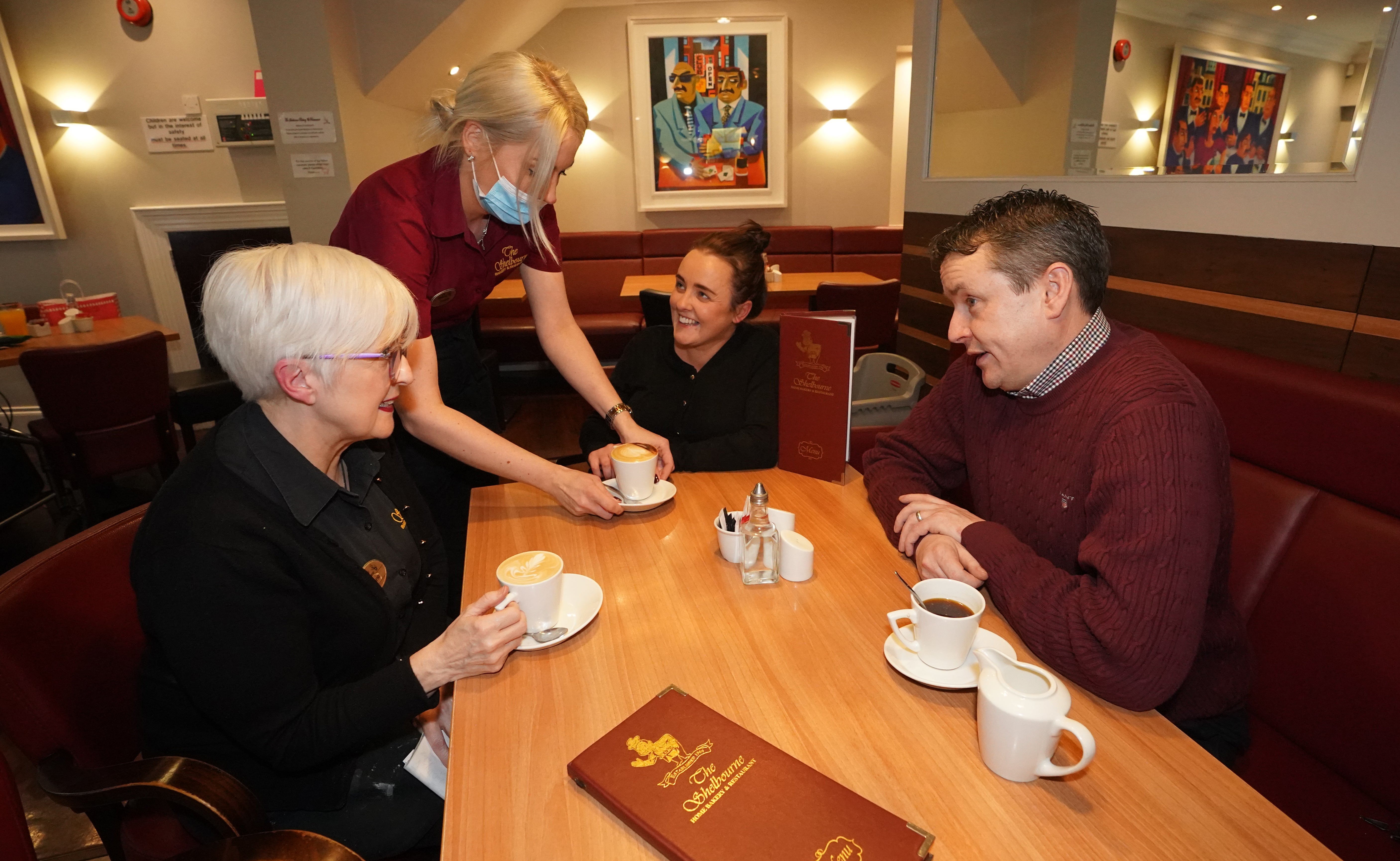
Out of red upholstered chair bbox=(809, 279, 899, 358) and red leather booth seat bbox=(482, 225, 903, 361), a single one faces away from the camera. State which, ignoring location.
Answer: the red upholstered chair

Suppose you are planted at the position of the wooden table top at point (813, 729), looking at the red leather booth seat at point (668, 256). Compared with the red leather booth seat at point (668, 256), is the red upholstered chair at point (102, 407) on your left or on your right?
left

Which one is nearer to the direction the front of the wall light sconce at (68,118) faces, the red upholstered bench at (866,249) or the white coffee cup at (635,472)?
the white coffee cup

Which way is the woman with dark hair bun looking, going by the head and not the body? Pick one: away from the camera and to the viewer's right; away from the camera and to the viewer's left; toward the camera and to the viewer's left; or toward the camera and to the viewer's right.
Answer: toward the camera and to the viewer's left

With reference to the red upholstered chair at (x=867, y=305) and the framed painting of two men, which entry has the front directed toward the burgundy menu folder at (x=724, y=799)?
the framed painting of two men

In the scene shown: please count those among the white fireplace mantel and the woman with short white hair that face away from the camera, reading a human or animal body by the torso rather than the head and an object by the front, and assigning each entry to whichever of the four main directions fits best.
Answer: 0

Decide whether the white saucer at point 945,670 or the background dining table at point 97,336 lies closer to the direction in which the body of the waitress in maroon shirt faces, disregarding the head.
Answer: the white saucer

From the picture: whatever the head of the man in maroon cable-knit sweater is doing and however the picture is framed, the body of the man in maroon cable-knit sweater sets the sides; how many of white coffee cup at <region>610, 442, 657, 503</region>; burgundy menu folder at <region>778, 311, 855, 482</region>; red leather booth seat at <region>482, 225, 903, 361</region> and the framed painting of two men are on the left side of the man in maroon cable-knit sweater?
0

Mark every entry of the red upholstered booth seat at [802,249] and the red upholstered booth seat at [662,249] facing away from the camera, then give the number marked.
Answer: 0

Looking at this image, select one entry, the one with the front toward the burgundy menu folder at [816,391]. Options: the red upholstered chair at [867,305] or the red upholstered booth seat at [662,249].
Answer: the red upholstered booth seat at [662,249]

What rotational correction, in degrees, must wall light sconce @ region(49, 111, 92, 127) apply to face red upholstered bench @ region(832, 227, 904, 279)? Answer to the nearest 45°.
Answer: approximately 90° to its left

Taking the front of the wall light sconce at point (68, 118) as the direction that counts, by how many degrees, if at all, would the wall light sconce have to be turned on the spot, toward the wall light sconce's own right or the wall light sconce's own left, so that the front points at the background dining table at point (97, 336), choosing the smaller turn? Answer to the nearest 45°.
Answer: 0° — it already faces it

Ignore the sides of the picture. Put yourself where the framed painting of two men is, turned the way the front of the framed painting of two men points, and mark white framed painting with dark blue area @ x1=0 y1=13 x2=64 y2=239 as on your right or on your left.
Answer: on your right

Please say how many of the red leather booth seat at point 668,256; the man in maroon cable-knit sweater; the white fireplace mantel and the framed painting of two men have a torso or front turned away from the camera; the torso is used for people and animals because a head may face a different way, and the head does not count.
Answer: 0

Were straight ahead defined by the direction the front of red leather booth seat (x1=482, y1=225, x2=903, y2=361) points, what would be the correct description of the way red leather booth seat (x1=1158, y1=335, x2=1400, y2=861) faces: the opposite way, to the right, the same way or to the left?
to the right

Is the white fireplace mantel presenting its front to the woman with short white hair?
yes

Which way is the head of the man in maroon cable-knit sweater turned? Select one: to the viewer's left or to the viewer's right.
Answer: to the viewer's left

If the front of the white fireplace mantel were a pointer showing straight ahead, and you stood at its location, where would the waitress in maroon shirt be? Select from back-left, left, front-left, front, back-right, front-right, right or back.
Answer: front

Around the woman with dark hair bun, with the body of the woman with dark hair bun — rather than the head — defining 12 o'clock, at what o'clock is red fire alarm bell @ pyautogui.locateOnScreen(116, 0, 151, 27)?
The red fire alarm bell is roughly at 3 o'clock from the woman with dark hair bun.

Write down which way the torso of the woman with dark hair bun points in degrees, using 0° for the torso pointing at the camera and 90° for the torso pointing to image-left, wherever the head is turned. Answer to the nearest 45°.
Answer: approximately 45°
